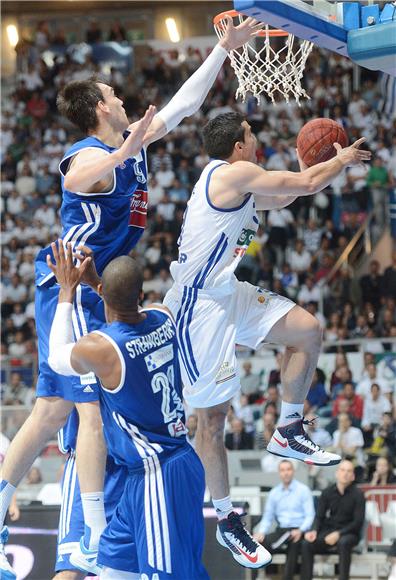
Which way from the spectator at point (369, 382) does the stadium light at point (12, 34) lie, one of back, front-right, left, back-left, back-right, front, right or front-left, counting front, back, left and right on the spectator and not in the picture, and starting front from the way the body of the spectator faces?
back-right

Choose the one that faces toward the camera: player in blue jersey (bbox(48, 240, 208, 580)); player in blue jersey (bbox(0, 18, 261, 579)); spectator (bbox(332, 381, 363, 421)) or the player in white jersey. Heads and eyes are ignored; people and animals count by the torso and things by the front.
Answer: the spectator

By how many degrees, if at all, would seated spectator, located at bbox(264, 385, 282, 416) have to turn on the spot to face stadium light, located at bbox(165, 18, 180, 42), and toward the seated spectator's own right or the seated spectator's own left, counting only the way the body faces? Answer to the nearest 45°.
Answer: approximately 180°

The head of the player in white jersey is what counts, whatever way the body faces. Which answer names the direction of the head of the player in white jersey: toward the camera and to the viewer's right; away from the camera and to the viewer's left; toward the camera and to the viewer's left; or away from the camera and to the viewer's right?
away from the camera and to the viewer's right

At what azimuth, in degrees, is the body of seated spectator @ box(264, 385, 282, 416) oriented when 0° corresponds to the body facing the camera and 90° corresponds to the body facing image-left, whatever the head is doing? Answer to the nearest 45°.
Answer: approximately 0°

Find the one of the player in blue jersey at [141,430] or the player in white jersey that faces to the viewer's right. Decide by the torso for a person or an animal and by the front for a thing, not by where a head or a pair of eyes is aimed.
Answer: the player in white jersey

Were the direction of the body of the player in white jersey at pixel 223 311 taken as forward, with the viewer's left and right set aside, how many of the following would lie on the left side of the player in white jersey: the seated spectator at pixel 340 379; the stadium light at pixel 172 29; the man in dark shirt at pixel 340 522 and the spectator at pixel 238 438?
4

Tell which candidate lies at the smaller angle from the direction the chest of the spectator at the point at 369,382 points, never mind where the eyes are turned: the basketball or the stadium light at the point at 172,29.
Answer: the basketball

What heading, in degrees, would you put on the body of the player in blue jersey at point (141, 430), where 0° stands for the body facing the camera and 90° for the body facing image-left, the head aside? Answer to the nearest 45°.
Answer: approximately 135°

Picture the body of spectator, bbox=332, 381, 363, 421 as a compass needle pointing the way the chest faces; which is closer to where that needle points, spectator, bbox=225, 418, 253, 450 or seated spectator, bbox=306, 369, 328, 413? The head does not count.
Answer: the spectator

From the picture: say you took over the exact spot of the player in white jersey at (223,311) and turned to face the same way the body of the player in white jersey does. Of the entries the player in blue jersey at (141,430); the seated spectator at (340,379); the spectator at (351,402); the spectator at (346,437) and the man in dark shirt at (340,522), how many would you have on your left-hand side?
4

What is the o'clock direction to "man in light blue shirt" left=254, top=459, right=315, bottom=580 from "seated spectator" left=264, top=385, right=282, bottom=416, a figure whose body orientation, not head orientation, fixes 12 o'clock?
The man in light blue shirt is roughly at 12 o'clock from the seated spectator.

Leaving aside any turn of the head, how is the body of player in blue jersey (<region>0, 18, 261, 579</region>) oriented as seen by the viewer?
to the viewer's right
